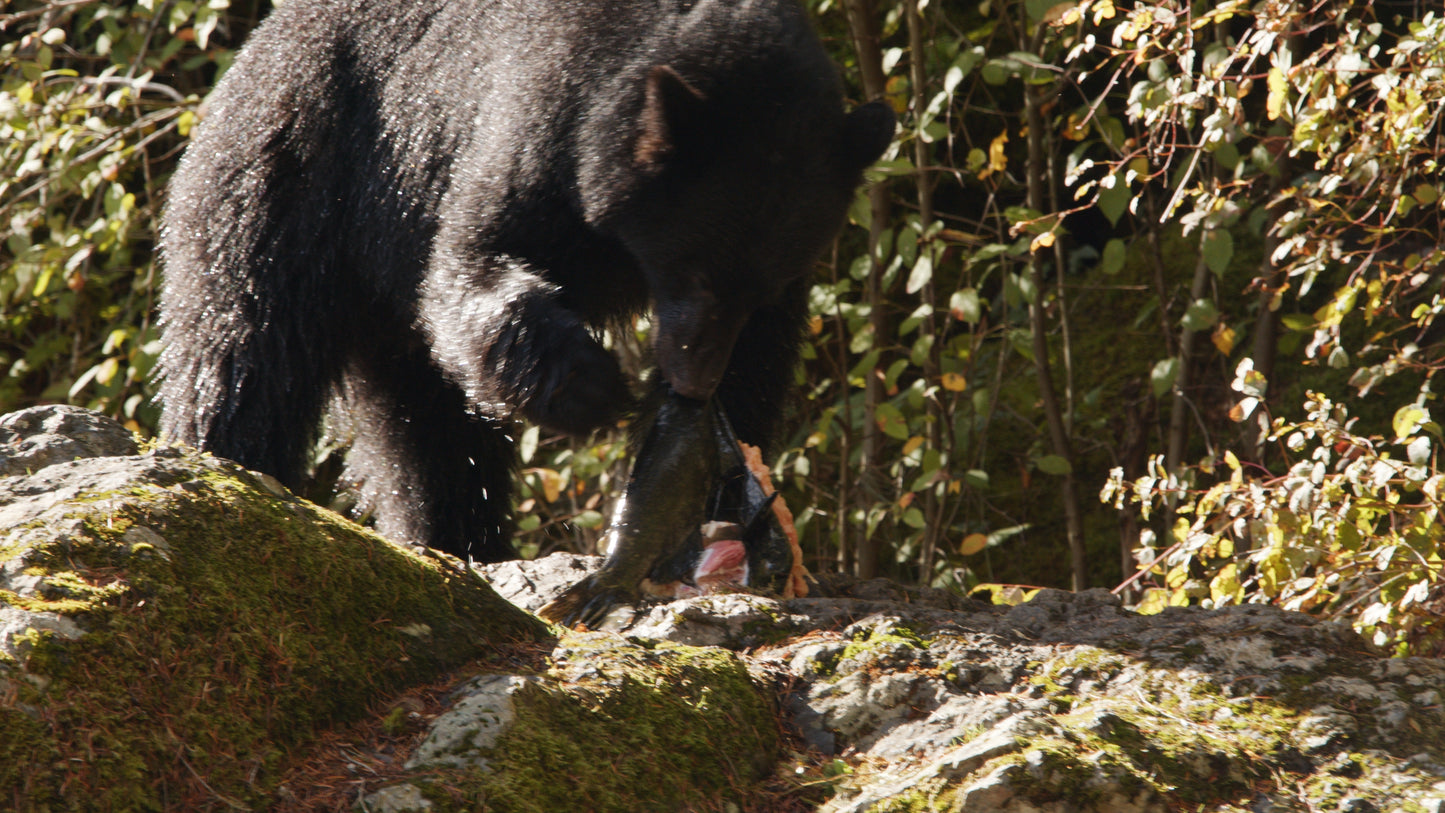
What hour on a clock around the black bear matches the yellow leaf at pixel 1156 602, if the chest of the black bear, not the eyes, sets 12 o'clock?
The yellow leaf is roughly at 11 o'clock from the black bear.

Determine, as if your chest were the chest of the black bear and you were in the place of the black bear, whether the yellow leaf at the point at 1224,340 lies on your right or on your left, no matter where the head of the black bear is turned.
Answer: on your left

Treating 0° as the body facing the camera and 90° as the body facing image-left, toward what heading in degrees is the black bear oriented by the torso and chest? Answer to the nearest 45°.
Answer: approximately 315°

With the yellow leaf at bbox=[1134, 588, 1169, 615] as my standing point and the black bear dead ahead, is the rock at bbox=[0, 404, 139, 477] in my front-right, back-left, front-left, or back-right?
front-left

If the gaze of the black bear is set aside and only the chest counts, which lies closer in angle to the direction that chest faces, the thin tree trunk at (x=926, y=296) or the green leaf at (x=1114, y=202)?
the green leaf

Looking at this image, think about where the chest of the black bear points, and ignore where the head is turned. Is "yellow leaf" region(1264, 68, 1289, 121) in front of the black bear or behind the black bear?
in front

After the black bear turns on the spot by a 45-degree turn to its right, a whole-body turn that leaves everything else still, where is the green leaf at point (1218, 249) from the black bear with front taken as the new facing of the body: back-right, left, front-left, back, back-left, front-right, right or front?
left

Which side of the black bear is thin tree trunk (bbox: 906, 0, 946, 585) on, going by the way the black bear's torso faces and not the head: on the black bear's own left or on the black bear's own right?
on the black bear's own left

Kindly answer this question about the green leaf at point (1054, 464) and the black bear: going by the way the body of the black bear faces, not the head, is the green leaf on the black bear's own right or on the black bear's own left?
on the black bear's own left

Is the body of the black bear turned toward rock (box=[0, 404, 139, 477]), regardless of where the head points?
no

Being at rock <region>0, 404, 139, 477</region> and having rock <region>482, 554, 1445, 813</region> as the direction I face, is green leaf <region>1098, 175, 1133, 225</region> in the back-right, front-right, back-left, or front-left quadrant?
front-left

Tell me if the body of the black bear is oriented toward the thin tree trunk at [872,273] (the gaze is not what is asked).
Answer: no

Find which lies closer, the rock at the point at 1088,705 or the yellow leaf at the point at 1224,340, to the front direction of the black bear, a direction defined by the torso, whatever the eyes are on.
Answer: the rock

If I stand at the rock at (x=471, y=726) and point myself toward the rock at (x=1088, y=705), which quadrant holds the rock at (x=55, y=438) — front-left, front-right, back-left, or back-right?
back-left

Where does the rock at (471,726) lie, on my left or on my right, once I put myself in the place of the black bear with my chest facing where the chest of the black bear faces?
on my right
